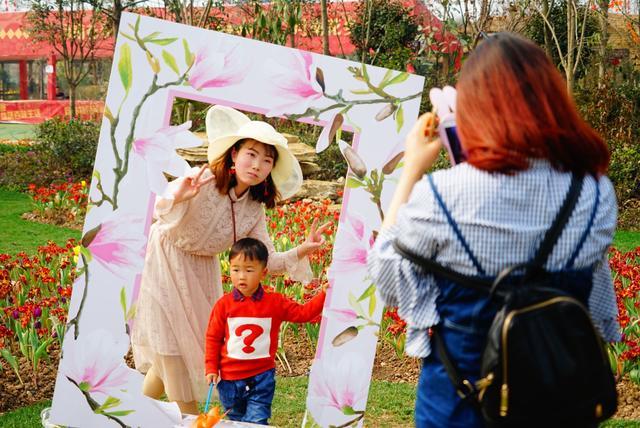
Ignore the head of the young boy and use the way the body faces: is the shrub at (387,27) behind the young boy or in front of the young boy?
behind

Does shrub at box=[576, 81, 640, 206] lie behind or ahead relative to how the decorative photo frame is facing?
behind

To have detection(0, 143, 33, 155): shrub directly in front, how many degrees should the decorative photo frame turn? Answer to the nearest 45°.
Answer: approximately 180°

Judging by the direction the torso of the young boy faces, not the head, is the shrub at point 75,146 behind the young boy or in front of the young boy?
behind

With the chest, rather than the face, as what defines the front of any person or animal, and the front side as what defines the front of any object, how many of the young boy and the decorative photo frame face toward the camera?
2

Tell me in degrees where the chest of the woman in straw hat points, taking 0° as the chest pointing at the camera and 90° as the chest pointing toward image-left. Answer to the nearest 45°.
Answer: approximately 315°

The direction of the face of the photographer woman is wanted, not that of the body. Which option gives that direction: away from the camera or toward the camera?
away from the camera

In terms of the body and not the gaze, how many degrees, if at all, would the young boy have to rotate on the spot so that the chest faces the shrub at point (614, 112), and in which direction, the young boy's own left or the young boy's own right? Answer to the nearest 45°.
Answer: approximately 135° to the young boy's own left

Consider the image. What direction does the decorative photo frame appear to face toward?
toward the camera

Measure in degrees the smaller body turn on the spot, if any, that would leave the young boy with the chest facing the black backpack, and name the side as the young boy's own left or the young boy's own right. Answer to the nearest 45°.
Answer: approximately 45° to the young boy's own left
